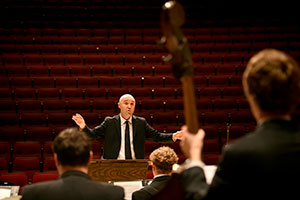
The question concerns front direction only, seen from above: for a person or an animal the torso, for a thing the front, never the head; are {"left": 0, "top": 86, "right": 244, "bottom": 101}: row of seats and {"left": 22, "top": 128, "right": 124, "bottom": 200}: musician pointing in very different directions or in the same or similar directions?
very different directions

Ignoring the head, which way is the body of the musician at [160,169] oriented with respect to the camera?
away from the camera

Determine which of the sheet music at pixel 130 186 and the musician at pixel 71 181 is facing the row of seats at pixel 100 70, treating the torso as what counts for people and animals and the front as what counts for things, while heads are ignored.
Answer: the musician

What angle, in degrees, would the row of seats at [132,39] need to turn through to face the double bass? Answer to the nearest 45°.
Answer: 0° — it already faces it

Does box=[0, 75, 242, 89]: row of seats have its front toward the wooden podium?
yes

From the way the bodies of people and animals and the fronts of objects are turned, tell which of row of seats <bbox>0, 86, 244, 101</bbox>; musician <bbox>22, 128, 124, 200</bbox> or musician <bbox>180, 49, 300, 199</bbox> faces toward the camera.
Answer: the row of seats

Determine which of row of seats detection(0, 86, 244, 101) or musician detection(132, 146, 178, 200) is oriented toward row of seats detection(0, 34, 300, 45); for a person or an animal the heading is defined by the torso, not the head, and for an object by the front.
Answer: the musician

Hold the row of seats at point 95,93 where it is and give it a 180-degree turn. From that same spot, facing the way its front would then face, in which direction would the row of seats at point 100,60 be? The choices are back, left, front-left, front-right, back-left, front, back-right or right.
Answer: front

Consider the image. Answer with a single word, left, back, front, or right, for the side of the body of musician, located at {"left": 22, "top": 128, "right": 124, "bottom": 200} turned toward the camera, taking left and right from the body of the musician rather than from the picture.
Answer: back

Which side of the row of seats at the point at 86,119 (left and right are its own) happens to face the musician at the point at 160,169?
front

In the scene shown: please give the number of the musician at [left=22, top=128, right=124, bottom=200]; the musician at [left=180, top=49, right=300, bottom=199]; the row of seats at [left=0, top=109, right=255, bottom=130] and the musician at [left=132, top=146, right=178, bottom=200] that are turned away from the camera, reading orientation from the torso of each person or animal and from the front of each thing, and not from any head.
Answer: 3

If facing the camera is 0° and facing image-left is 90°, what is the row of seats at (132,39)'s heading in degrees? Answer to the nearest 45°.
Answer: approximately 0°

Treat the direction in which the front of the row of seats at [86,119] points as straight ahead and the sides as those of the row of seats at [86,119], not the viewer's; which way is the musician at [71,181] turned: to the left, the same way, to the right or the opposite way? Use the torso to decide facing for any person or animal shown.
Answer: the opposite way
